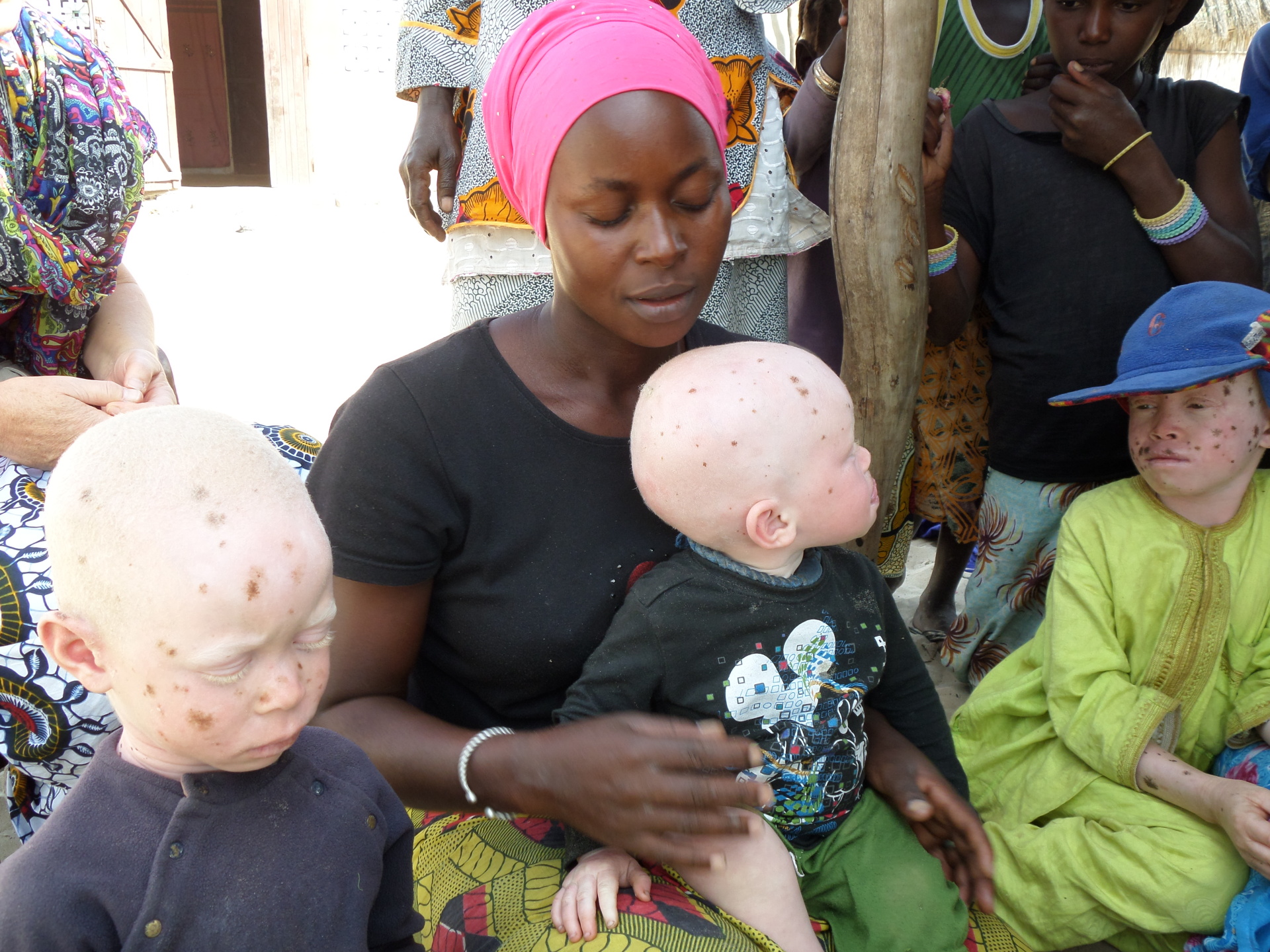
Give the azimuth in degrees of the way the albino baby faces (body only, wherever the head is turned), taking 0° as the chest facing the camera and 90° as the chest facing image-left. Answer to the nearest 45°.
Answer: approximately 315°

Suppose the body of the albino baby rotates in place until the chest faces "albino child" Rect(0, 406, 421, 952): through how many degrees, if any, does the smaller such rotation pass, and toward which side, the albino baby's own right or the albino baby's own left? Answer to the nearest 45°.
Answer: approximately 90° to the albino baby's own right

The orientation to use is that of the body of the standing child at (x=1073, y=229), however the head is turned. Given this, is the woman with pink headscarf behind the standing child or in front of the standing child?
in front

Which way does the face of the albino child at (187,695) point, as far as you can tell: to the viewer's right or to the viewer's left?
to the viewer's right

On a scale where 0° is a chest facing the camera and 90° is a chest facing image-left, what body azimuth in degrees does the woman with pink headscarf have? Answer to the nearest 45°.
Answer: approximately 315°

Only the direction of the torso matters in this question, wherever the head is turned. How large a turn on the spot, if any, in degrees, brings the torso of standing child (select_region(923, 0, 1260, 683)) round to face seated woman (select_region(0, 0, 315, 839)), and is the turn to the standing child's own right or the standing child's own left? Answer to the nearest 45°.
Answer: approximately 45° to the standing child's own right
